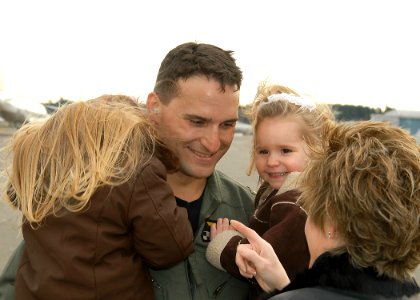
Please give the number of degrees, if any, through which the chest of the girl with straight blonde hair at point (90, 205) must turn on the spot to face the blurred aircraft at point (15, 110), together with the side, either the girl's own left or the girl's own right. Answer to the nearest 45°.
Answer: approximately 45° to the girl's own left

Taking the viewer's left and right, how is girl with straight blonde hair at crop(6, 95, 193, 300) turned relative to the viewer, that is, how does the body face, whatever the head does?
facing away from the viewer and to the right of the viewer

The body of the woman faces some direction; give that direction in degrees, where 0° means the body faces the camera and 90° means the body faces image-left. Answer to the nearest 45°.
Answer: approximately 135°

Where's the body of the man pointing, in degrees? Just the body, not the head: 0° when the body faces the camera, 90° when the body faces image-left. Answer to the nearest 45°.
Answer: approximately 315°

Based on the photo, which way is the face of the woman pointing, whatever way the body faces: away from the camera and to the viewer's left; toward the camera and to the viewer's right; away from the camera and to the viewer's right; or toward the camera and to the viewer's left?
away from the camera and to the viewer's left

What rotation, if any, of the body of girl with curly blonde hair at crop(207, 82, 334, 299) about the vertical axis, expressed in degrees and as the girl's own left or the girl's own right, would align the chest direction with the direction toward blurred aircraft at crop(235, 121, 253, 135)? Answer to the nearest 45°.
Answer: approximately 135° to the girl's own right
